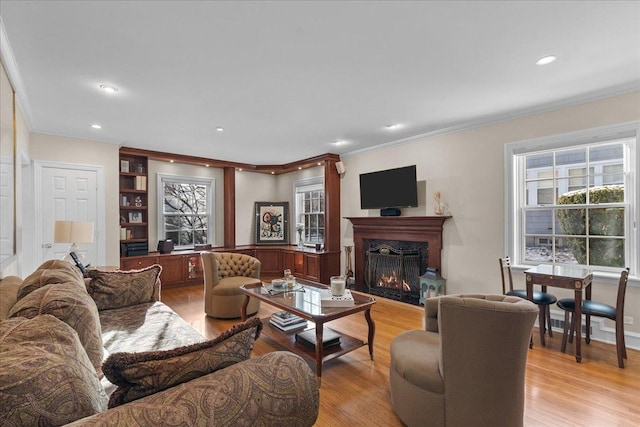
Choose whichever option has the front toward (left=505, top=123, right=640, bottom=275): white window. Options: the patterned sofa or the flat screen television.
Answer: the patterned sofa

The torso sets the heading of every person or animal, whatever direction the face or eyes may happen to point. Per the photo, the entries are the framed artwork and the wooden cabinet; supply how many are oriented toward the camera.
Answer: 2

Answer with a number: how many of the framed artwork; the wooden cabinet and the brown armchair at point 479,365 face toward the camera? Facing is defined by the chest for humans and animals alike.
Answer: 2

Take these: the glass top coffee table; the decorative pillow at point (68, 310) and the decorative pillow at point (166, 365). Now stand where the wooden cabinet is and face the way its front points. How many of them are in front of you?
3

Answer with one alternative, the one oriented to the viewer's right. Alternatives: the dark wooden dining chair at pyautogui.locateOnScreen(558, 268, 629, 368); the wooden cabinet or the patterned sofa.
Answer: the patterned sofa

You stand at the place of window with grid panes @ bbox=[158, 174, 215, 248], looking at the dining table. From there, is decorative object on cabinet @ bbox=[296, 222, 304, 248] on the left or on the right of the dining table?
left

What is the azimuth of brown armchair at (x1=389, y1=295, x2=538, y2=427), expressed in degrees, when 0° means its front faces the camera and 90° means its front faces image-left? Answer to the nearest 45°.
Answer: approximately 90°

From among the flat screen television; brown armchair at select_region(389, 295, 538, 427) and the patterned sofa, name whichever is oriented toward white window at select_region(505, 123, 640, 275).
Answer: the patterned sofa

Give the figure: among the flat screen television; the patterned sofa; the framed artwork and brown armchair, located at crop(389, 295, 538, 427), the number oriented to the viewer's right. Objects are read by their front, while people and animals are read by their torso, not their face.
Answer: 1

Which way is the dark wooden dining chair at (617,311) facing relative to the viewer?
to the viewer's left

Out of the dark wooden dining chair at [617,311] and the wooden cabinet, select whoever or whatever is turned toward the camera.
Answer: the wooden cabinet

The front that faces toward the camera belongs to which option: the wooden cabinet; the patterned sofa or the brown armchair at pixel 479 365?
the wooden cabinet

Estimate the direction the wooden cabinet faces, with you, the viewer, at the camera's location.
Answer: facing the viewer

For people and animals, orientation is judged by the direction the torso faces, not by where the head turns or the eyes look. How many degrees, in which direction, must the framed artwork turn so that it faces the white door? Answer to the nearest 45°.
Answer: approximately 45° to its right

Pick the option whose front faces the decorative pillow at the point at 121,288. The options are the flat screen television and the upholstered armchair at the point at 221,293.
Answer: the flat screen television

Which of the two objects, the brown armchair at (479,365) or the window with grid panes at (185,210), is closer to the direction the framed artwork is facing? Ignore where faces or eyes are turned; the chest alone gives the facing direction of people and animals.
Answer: the brown armchair

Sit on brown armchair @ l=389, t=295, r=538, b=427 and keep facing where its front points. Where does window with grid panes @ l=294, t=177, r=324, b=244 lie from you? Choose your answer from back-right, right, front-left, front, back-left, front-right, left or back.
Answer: front-right

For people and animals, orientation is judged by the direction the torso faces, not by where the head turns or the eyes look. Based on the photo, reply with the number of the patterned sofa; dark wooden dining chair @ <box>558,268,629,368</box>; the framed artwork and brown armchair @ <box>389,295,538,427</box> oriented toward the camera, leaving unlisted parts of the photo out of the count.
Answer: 1

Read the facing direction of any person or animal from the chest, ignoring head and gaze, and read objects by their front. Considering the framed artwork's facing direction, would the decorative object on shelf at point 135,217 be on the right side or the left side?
on its right

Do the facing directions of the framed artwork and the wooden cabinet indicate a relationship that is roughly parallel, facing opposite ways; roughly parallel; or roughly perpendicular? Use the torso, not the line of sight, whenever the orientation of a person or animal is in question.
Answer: roughly parallel
